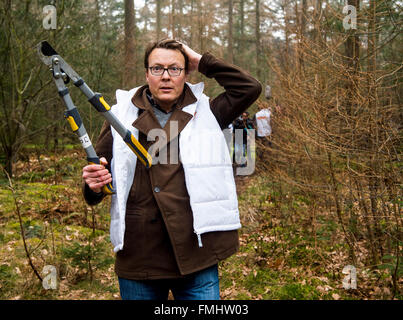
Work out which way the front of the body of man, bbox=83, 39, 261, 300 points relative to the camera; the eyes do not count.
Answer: toward the camera
